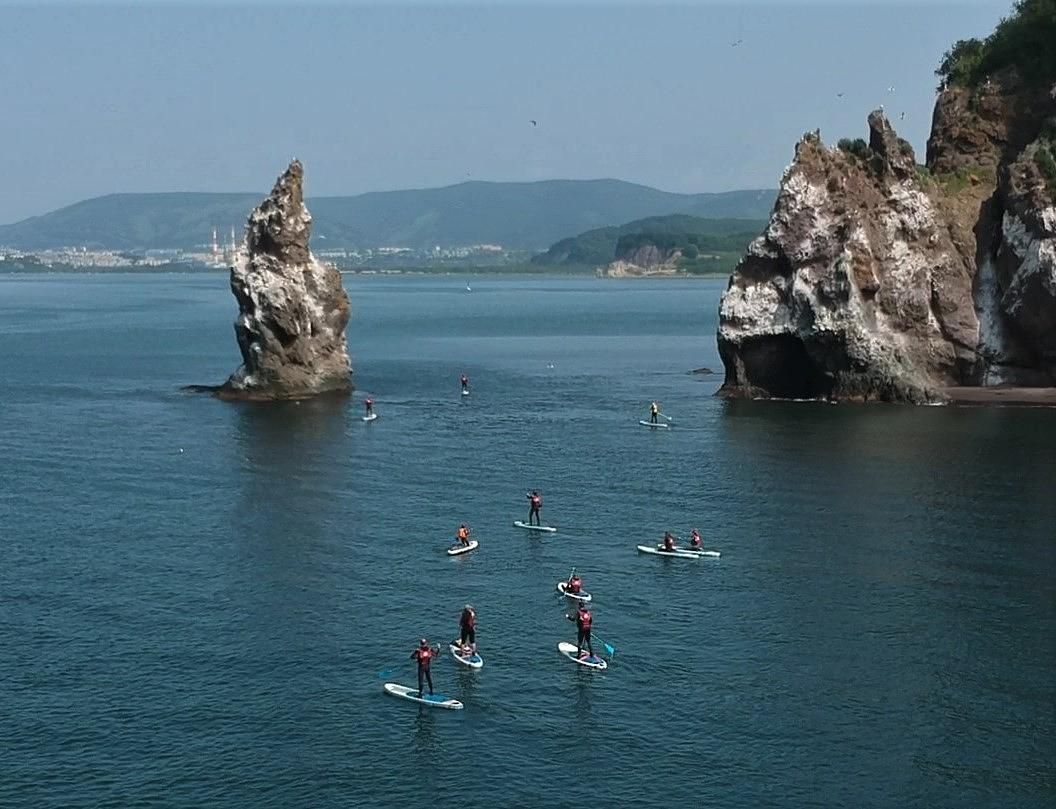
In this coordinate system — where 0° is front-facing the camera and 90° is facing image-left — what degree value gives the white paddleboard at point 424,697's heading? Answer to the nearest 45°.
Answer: approximately 135°
